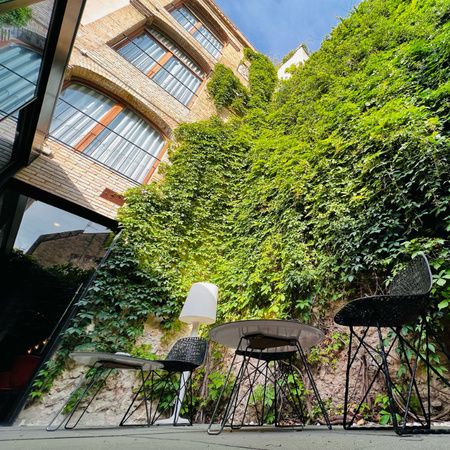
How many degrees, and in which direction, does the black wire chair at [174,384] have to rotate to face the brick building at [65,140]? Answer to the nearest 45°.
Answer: approximately 45° to its right

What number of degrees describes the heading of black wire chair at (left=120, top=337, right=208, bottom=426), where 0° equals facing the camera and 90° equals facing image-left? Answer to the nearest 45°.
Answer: approximately 45°
